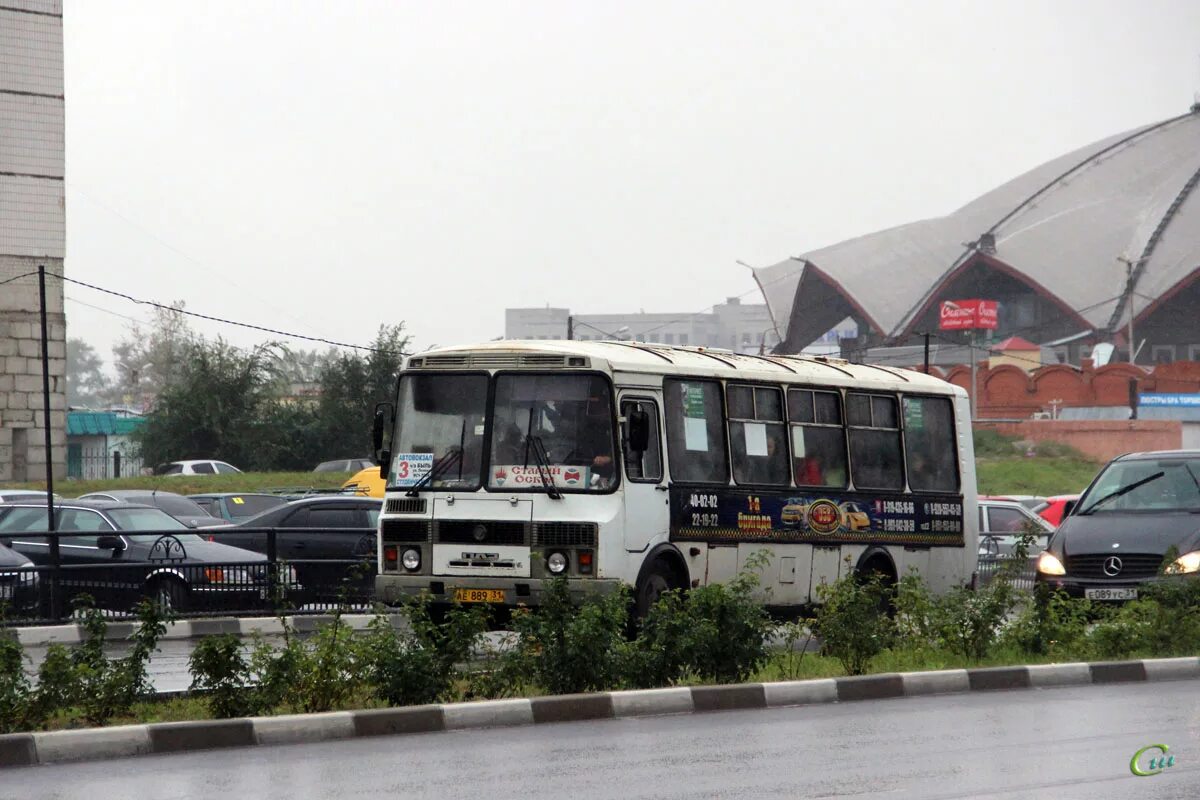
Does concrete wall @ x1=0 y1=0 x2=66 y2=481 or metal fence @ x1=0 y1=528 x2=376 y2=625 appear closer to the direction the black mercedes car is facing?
the metal fence

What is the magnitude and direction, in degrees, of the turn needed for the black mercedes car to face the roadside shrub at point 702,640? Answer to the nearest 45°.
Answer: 0° — it already faces it

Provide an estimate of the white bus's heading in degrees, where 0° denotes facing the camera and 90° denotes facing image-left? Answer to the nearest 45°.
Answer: approximately 45°

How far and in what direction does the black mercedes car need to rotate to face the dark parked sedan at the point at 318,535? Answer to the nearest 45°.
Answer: approximately 45° to its right
